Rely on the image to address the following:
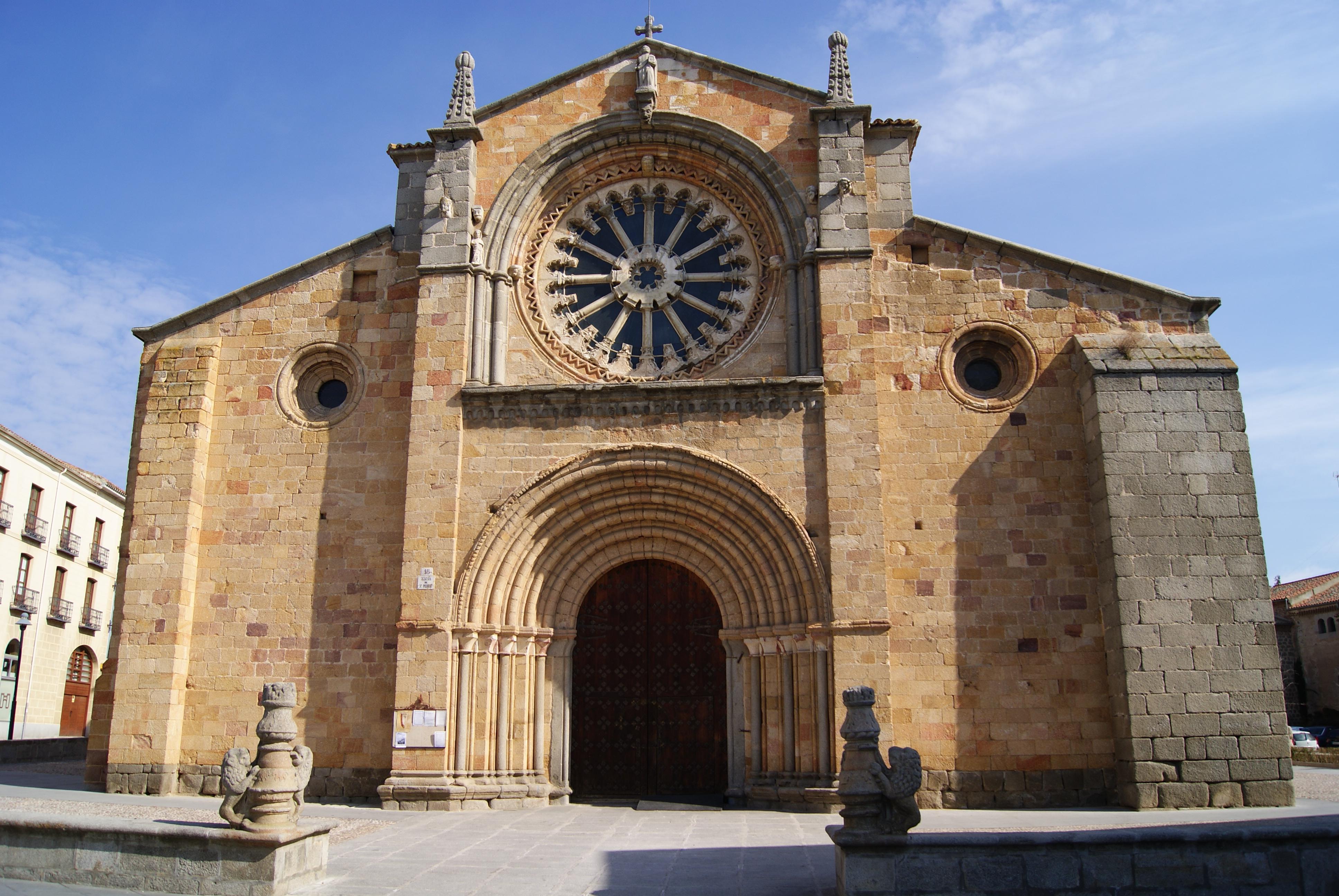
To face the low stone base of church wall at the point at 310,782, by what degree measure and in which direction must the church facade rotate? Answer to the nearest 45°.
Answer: approximately 90° to its right

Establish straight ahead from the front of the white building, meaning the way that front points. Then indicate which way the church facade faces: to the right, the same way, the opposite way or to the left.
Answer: to the right

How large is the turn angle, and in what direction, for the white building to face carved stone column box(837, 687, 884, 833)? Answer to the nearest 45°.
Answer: approximately 45° to its right

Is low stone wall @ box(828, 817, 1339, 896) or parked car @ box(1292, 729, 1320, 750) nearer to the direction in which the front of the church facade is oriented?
the low stone wall

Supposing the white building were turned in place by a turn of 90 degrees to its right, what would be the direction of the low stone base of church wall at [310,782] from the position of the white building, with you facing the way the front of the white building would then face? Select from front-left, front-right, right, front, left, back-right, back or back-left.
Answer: front-left

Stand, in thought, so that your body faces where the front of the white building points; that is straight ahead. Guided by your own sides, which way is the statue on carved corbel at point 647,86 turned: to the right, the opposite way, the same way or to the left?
to the right

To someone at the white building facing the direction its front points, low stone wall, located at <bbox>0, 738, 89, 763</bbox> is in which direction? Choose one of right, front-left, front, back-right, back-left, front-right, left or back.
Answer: front-right

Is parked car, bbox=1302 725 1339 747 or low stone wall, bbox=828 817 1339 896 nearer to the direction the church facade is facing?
the low stone wall

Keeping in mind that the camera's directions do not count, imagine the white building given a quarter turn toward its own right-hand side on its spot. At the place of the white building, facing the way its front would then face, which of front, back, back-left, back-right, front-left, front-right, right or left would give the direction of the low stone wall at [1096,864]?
front-left

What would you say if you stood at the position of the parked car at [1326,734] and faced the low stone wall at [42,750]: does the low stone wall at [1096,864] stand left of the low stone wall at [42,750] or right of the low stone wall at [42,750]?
left

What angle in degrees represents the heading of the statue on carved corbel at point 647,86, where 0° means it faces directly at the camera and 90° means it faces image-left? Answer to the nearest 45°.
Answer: approximately 0°

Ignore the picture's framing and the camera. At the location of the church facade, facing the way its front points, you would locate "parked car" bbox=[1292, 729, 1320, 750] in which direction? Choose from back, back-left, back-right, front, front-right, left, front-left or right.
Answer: back-left
